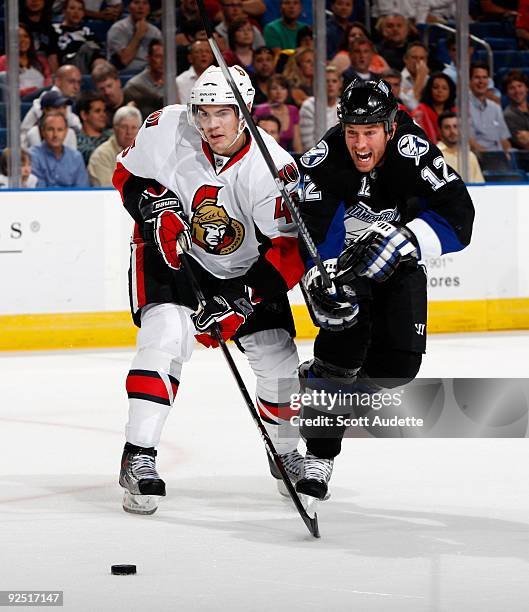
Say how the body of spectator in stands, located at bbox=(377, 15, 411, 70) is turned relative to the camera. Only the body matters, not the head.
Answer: toward the camera

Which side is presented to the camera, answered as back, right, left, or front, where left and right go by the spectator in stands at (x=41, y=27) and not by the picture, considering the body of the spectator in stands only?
front

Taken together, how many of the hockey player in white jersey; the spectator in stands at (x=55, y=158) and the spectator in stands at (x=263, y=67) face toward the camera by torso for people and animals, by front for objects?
3

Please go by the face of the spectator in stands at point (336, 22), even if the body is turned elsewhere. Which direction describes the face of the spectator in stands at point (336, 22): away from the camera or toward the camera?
toward the camera

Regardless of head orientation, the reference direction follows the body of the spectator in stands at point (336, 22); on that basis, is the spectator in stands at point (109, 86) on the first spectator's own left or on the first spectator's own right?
on the first spectator's own right

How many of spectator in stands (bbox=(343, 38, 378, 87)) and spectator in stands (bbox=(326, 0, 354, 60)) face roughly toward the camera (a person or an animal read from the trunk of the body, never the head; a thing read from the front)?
2

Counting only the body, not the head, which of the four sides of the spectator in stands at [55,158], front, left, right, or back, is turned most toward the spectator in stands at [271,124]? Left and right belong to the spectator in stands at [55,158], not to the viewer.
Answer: left

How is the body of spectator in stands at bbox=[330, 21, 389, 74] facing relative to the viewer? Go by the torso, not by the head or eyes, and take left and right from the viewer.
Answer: facing the viewer

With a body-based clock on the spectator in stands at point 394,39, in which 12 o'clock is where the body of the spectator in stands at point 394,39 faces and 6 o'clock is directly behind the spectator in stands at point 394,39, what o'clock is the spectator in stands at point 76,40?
the spectator in stands at point 76,40 is roughly at 2 o'clock from the spectator in stands at point 394,39.
